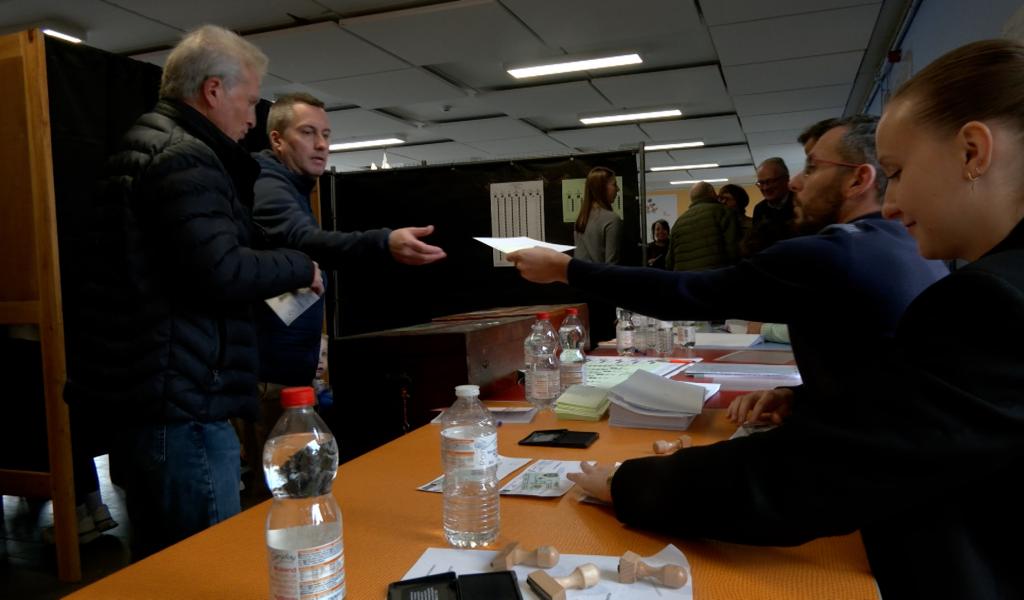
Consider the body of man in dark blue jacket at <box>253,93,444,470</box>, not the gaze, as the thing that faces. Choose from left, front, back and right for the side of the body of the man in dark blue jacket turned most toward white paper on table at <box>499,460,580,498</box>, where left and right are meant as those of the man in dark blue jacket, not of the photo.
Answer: front

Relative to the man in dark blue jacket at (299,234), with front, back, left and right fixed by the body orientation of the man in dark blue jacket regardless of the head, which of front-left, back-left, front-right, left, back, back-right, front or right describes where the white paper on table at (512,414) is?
front

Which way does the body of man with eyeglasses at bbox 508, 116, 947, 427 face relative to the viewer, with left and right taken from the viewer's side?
facing to the left of the viewer

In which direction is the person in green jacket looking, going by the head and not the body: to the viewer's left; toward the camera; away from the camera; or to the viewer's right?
away from the camera

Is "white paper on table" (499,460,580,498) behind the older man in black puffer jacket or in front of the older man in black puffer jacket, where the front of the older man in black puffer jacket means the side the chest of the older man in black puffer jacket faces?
in front

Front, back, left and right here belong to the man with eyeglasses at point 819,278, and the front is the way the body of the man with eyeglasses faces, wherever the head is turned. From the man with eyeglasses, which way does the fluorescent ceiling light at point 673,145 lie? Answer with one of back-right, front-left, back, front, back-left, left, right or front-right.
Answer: right

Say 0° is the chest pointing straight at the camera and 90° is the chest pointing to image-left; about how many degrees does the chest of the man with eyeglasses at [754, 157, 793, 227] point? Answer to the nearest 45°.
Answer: approximately 45°

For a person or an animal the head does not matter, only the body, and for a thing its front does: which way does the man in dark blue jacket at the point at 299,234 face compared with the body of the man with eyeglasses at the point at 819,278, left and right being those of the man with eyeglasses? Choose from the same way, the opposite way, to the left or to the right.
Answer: the opposite way

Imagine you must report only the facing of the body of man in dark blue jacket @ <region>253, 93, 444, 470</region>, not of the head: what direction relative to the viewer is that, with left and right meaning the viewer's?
facing the viewer and to the right of the viewer

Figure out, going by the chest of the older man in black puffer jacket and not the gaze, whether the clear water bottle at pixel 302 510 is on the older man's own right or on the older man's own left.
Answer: on the older man's own right

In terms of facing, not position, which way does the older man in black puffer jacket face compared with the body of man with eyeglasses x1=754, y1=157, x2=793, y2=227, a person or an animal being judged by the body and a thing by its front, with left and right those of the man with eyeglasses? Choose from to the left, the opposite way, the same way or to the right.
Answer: the opposite way

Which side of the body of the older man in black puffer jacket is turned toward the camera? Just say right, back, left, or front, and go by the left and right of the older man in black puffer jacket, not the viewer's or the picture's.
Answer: right

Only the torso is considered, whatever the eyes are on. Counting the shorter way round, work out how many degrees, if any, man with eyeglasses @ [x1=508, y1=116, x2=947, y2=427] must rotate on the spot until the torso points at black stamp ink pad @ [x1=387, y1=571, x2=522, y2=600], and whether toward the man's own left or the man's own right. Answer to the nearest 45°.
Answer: approximately 45° to the man's own left

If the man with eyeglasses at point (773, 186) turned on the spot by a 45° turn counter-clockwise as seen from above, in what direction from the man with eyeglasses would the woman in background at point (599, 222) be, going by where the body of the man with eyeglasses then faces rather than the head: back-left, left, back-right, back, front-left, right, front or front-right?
front-right

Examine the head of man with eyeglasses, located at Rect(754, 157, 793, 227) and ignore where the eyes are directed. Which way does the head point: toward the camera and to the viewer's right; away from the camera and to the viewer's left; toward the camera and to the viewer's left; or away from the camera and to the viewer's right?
toward the camera and to the viewer's left

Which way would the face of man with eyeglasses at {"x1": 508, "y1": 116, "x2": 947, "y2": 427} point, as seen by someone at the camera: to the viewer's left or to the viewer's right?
to the viewer's left

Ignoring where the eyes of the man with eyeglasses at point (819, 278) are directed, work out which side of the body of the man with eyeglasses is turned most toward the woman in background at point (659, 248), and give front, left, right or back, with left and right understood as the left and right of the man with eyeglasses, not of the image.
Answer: right
